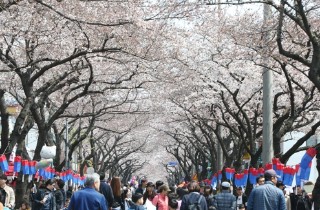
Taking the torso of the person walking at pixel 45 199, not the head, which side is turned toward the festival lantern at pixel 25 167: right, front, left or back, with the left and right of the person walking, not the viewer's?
left

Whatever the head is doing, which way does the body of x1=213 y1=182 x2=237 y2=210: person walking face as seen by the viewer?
away from the camera

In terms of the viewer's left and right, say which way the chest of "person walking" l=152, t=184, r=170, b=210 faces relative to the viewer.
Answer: facing the viewer and to the right of the viewer

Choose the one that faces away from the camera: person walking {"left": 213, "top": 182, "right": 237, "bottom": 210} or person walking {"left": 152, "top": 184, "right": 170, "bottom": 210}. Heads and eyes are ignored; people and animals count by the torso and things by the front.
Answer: person walking {"left": 213, "top": 182, "right": 237, "bottom": 210}

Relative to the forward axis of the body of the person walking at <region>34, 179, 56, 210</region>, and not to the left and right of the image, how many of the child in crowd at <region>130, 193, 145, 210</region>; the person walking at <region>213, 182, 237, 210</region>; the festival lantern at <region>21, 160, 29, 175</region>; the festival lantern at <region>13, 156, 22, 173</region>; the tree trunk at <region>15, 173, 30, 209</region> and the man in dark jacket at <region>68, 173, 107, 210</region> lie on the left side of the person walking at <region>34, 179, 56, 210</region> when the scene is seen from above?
3

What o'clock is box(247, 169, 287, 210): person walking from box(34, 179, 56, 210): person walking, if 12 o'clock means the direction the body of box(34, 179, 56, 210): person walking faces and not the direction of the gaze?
box(247, 169, 287, 210): person walking is roughly at 2 o'clock from box(34, 179, 56, 210): person walking.

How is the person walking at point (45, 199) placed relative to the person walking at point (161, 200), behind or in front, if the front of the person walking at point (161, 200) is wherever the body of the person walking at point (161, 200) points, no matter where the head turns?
behind
